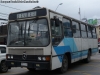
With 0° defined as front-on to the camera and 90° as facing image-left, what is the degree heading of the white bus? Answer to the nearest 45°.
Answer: approximately 45°
